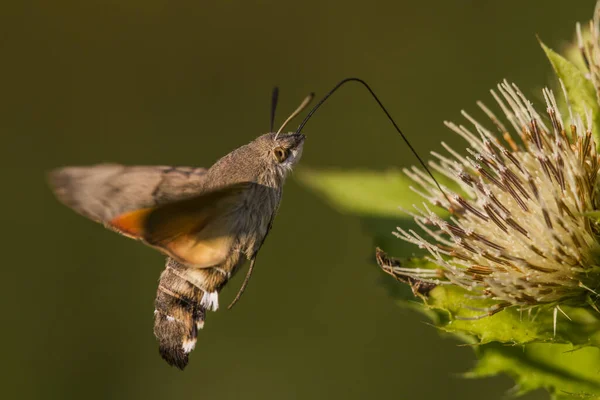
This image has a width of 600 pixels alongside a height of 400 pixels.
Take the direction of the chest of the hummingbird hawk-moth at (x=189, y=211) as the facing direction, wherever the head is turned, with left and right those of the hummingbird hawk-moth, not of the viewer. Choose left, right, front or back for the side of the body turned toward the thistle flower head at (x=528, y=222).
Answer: front

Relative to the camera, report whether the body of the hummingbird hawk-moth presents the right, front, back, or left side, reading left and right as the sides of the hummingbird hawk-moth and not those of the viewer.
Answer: right
